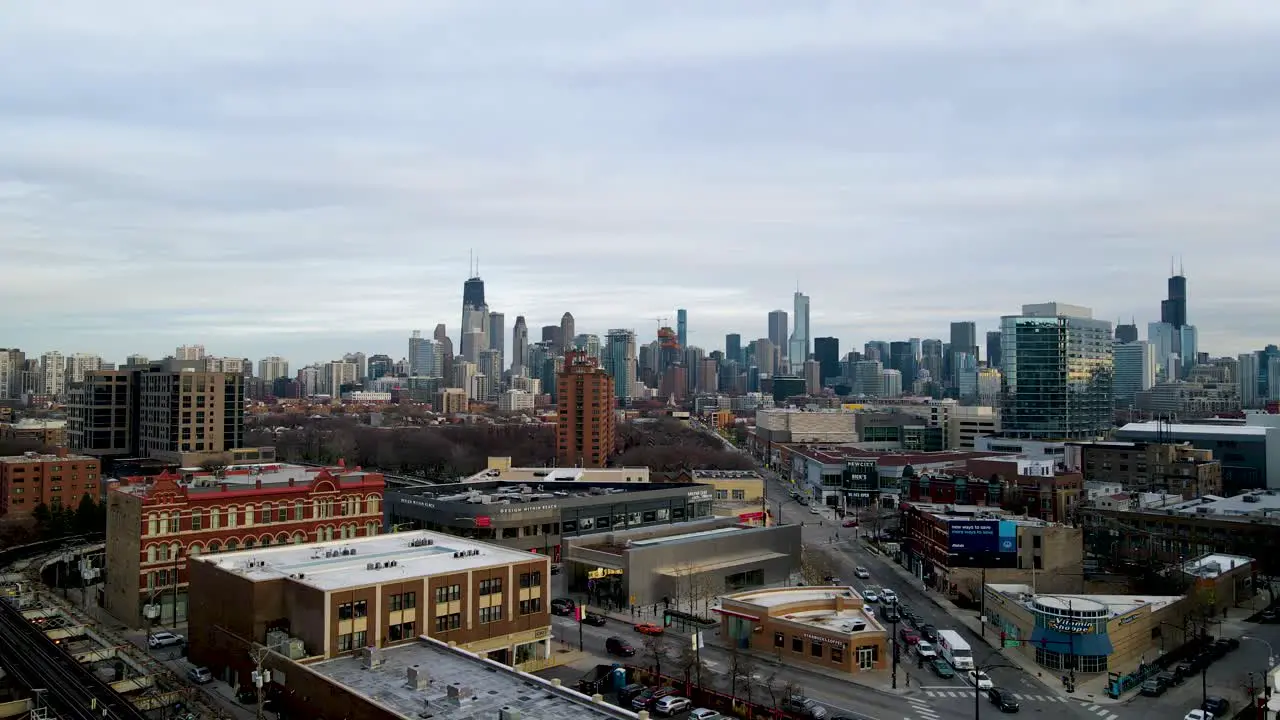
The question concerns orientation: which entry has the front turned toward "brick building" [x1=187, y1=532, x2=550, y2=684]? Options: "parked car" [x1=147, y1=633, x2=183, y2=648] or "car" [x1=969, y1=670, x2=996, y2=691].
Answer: "parked car" [x1=147, y1=633, x2=183, y2=648]

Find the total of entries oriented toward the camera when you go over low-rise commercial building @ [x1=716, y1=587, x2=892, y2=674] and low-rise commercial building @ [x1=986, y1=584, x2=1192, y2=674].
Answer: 2

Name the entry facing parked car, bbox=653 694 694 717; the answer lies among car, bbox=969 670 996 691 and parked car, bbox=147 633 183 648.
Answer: parked car, bbox=147 633 183 648

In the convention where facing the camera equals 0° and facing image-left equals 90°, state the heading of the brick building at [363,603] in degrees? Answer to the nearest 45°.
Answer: approximately 315°

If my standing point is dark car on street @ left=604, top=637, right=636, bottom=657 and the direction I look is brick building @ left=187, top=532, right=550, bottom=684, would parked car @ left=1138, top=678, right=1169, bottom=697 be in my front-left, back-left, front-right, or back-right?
back-left

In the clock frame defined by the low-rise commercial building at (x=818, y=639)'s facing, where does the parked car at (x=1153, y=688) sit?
The parked car is roughly at 9 o'clock from the low-rise commercial building.
